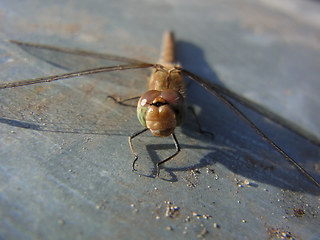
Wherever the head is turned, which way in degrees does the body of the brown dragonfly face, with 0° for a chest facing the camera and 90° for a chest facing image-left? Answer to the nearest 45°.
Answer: approximately 0°
